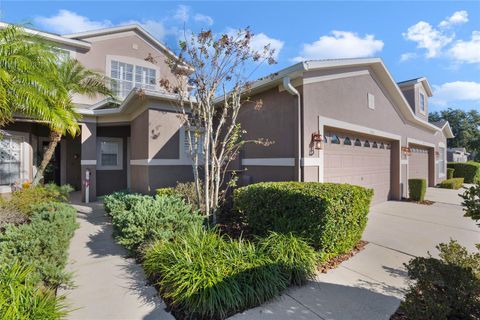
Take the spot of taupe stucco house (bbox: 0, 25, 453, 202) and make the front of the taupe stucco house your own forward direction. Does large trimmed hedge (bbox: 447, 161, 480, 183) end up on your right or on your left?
on your left

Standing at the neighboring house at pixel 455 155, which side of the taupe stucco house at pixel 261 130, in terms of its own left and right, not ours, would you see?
left

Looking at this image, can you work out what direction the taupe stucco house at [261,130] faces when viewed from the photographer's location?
facing the viewer and to the right of the viewer

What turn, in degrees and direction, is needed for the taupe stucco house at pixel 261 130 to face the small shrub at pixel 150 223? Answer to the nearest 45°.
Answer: approximately 90° to its right

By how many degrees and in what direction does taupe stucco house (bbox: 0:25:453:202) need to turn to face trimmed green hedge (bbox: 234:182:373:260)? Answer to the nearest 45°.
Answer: approximately 45° to its right

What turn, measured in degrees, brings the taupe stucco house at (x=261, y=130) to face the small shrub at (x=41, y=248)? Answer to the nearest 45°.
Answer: approximately 90° to its right
